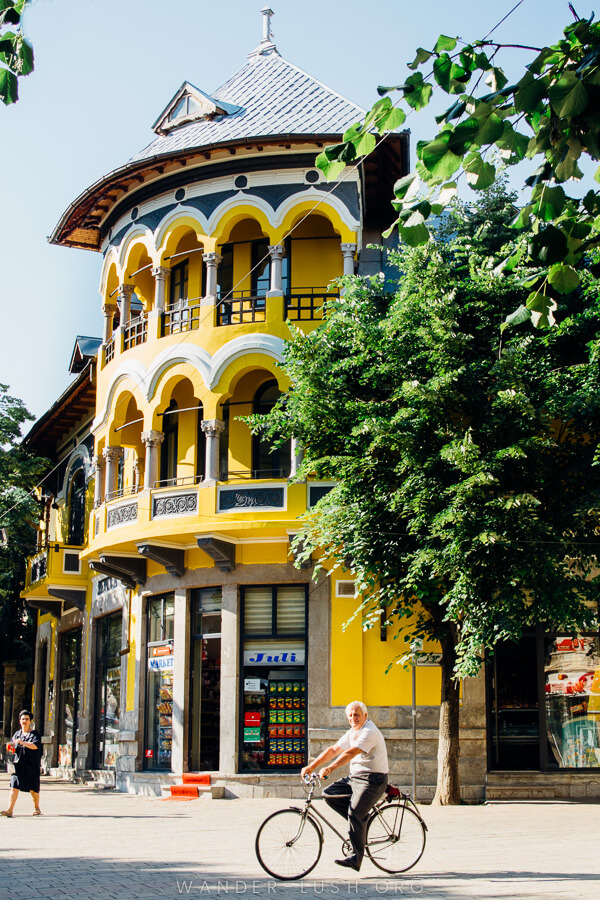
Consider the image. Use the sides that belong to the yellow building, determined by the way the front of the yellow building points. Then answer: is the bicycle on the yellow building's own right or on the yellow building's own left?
on the yellow building's own left

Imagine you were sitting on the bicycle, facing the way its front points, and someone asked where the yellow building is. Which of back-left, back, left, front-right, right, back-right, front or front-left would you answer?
right

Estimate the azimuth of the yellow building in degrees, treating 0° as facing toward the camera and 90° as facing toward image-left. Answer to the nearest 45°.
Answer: approximately 45°

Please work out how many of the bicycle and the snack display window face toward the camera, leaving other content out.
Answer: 1

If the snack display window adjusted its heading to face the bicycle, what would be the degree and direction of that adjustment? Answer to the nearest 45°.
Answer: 0° — it already faces it

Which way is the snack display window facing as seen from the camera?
toward the camera

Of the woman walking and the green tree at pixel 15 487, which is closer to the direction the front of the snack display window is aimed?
the woman walking

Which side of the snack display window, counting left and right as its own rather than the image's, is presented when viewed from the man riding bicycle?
front

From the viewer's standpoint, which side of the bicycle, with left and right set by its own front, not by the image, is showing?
left

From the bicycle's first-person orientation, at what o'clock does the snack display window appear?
The snack display window is roughly at 3 o'clock from the bicycle.

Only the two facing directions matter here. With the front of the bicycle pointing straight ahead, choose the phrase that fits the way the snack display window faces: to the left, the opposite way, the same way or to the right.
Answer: to the left
